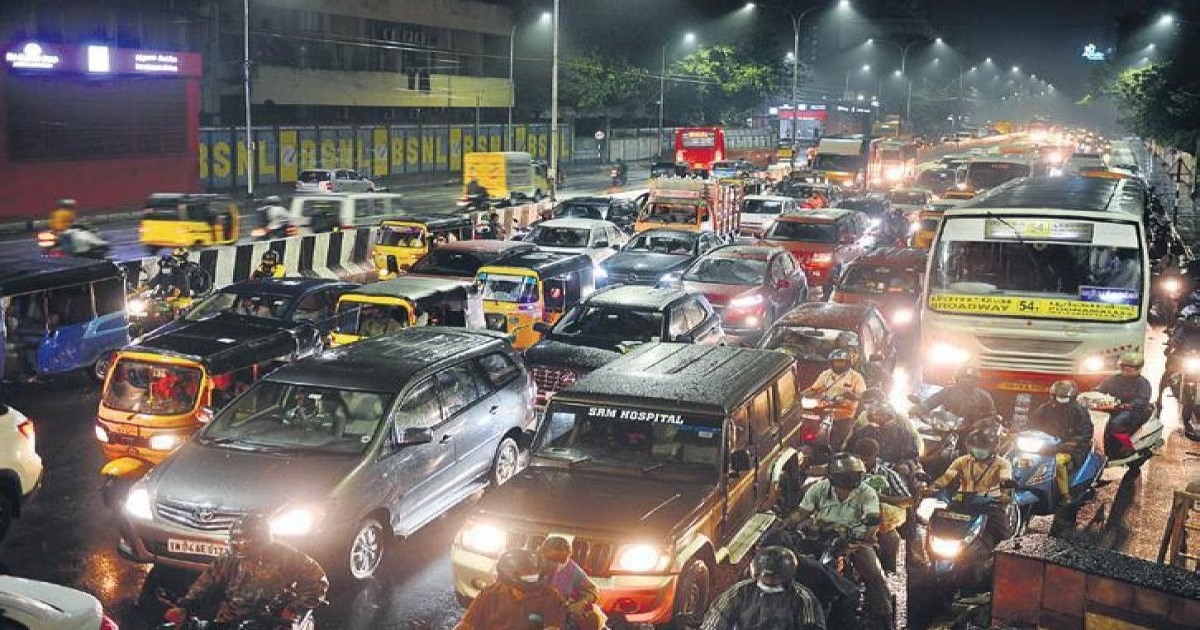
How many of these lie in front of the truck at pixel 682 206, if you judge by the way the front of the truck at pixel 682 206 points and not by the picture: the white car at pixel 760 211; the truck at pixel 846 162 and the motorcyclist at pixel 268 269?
1

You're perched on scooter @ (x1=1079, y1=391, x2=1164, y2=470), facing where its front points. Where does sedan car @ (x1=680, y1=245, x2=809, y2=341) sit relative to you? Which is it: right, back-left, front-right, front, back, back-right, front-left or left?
right

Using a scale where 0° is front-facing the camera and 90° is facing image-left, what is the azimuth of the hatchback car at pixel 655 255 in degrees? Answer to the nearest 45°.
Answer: approximately 45°

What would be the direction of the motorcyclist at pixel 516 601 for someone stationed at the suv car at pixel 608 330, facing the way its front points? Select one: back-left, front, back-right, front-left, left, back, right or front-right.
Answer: front-left

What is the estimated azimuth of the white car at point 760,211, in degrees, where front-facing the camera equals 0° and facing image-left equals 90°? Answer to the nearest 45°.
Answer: approximately 45°

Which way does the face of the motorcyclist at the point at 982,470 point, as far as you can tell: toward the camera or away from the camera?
toward the camera

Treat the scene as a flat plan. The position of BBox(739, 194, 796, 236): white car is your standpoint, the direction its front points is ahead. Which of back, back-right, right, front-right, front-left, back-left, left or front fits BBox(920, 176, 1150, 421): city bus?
front-left

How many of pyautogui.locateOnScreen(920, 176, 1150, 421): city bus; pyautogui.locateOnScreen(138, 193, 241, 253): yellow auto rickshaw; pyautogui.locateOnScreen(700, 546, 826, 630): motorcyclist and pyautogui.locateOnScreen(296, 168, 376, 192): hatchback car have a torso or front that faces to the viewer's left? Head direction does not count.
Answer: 0

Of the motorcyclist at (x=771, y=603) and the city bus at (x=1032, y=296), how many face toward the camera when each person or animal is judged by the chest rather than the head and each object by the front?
2

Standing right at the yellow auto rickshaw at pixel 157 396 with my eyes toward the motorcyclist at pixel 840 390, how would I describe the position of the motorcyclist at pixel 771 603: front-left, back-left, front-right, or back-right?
front-right

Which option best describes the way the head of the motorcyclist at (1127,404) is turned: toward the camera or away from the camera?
toward the camera

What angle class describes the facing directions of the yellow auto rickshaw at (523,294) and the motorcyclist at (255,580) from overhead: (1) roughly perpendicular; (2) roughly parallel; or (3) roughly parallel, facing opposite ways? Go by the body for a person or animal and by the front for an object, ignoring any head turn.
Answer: roughly parallel

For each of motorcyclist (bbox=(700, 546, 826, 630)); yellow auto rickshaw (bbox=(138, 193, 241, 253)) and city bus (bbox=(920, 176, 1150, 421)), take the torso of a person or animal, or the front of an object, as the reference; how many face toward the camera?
2

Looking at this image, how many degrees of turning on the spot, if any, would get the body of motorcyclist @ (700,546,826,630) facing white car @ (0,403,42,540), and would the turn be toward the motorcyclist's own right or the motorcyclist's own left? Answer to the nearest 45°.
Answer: approximately 135° to the motorcyclist's own right

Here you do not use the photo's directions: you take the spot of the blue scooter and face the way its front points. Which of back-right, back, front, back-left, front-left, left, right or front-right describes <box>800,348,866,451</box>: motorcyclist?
right

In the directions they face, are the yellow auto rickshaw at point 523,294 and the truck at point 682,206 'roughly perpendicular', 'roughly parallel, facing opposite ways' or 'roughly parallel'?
roughly parallel
